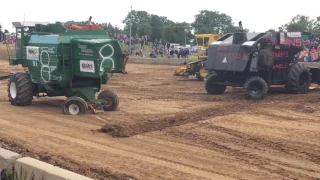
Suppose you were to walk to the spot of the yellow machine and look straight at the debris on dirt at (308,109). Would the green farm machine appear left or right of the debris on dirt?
right

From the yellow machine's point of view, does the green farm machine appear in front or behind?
in front

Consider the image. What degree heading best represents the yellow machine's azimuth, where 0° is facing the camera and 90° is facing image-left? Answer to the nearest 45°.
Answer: approximately 45°

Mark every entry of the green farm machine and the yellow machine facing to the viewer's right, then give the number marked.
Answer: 0

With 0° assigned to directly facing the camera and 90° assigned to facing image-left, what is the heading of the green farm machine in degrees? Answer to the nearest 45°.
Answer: approximately 135°
